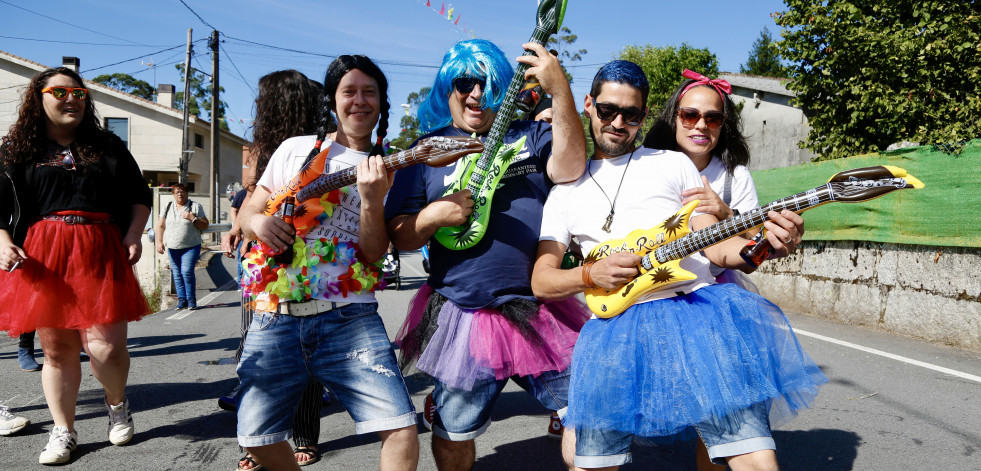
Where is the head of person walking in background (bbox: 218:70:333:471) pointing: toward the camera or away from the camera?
away from the camera

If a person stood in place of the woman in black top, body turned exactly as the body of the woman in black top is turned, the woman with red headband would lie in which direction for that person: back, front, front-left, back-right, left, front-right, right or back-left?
front-left

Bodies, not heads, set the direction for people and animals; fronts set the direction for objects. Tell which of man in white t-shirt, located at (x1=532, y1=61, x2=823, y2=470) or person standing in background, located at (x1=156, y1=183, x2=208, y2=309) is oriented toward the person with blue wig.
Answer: the person standing in background

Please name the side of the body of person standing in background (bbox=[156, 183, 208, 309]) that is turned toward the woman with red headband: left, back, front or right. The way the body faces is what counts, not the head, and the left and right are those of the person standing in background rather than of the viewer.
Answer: front

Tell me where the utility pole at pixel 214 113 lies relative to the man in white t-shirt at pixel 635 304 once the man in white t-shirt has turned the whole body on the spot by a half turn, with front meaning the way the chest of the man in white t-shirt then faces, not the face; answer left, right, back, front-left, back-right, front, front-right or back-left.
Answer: front-left

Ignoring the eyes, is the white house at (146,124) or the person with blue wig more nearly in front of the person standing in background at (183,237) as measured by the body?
the person with blue wig

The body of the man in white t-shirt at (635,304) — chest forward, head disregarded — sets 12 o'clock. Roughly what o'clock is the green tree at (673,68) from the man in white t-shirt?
The green tree is roughly at 6 o'clock from the man in white t-shirt.

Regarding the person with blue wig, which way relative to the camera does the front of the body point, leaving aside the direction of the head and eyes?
toward the camera

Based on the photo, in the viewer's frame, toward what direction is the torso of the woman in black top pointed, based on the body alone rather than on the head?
toward the camera

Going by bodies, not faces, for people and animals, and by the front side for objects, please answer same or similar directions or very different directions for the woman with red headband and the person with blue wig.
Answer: same or similar directions

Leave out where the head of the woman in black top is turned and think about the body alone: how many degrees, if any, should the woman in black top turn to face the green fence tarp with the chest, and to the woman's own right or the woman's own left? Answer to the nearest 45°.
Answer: approximately 90° to the woman's own left

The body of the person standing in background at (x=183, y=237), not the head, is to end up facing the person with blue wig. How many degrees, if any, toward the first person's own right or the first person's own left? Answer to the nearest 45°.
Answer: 0° — they already face them

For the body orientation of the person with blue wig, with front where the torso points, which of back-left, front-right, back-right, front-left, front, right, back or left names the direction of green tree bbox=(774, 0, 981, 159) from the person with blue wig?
back-left
